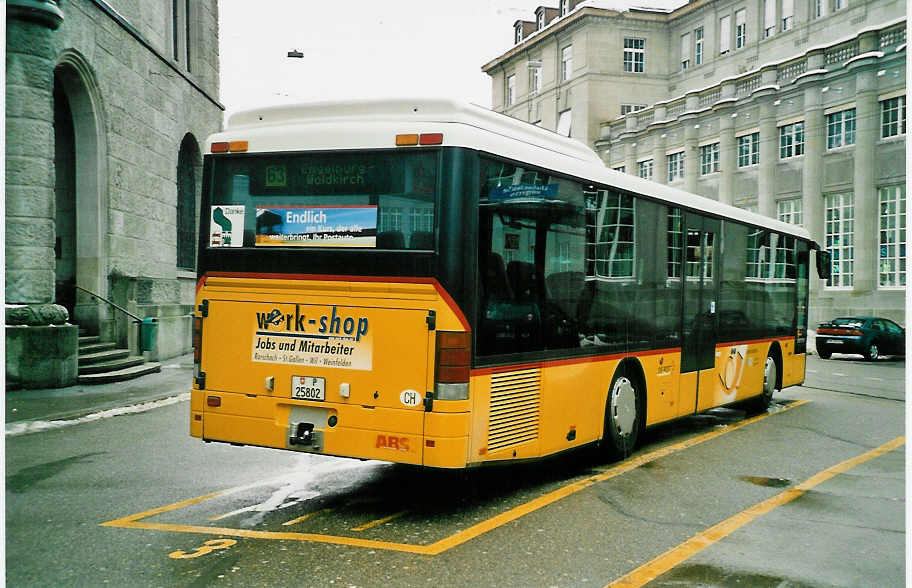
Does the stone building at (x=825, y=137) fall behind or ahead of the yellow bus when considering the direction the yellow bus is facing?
ahead

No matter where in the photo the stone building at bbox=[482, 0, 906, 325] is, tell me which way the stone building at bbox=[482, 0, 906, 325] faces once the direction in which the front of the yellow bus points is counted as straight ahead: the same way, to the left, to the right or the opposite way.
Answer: the opposite way

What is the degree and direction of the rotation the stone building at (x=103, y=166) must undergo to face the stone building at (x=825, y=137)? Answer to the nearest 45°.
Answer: approximately 45° to its left

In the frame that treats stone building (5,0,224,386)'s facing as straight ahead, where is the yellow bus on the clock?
The yellow bus is roughly at 1 o'clock from the stone building.

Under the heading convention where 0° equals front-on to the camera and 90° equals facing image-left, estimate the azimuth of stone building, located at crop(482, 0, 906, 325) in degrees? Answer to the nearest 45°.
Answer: approximately 45°

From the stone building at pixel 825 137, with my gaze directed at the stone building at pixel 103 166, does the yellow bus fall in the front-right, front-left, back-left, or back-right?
front-left

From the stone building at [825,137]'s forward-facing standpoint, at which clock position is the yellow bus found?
The yellow bus is roughly at 11 o'clock from the stone building.

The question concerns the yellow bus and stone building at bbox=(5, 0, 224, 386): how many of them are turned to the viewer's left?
0

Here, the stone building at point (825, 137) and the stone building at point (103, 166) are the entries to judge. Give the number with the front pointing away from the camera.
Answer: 0

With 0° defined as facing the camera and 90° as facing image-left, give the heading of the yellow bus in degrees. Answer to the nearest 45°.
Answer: approximately 225°

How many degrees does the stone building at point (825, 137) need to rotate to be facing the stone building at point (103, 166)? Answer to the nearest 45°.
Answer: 0° — it already faces it

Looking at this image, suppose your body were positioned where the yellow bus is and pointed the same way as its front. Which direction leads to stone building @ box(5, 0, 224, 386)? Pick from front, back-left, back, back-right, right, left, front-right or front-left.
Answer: left
